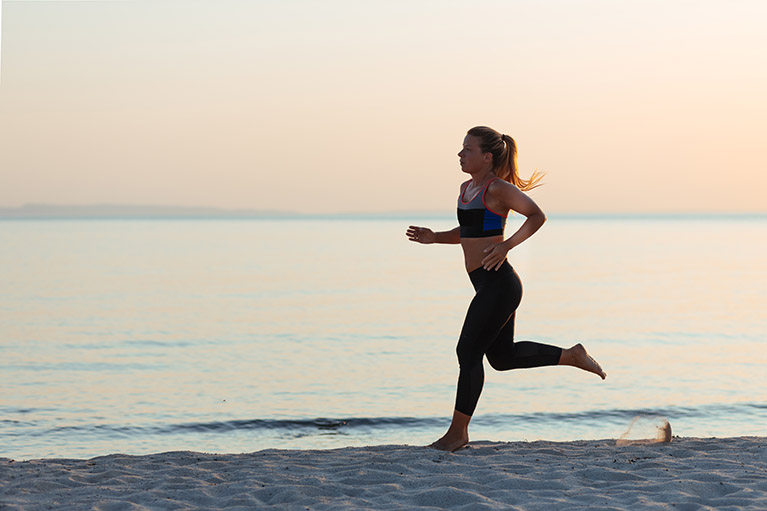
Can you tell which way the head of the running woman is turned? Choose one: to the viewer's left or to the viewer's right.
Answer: to the viewer's left

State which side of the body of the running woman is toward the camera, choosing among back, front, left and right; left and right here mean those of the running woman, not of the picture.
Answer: left
